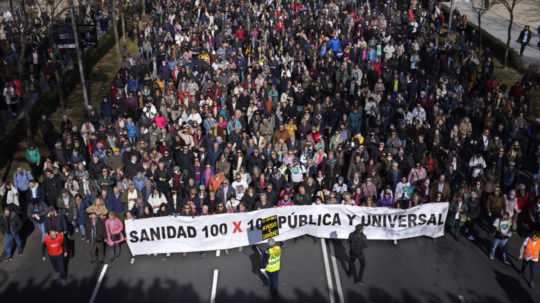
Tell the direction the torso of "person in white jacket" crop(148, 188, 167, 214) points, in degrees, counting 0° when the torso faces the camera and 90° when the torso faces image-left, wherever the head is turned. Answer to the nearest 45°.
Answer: approximately 0°

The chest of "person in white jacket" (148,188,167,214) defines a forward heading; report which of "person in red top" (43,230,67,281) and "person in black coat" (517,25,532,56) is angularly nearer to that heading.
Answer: the person in red top

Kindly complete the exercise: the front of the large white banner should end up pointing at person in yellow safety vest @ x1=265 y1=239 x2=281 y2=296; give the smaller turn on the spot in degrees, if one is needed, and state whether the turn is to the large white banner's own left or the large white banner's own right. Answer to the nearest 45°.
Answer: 0° — it already faces them

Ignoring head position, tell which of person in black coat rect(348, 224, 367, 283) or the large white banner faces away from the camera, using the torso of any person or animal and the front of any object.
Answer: the person in black coat

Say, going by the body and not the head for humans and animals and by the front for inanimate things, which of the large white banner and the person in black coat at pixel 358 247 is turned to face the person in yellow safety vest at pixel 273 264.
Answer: the large white banner

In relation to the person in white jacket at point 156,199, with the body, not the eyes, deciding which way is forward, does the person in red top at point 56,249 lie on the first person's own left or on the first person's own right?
on the first person's own right

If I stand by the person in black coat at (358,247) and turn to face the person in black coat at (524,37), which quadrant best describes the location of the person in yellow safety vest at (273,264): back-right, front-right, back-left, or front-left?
back-left

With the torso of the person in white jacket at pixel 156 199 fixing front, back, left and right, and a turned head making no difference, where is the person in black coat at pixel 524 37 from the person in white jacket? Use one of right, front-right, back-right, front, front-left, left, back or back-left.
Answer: back-left

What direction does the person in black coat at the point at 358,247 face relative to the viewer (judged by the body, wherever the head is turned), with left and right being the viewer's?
facing away from the viewer
